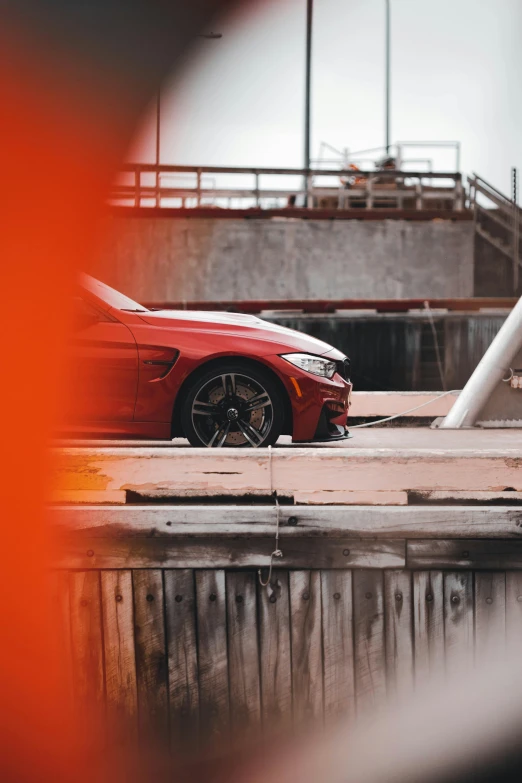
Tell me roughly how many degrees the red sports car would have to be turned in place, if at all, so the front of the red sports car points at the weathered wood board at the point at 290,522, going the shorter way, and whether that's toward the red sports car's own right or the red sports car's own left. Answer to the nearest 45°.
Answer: approximately 90° to the red sports car's own right

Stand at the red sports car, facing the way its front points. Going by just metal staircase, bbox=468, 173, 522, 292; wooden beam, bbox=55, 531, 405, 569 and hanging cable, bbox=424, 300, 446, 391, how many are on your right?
1

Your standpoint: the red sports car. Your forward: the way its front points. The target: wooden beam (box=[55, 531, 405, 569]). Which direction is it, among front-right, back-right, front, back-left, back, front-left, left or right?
right

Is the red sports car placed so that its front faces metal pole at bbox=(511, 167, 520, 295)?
no

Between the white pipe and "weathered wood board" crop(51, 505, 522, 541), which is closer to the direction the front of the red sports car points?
the white pipe

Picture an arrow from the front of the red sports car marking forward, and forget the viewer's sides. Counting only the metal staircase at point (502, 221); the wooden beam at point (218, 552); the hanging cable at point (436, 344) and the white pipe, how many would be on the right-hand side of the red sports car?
1

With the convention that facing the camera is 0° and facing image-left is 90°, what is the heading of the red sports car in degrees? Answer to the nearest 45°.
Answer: approximately 270°

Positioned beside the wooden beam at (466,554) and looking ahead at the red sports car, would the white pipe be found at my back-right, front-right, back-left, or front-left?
front-right

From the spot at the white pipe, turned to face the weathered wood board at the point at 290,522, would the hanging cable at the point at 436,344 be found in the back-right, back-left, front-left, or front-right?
back-right

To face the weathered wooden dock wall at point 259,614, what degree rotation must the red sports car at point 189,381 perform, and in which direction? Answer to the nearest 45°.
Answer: approximately 90° to its right
